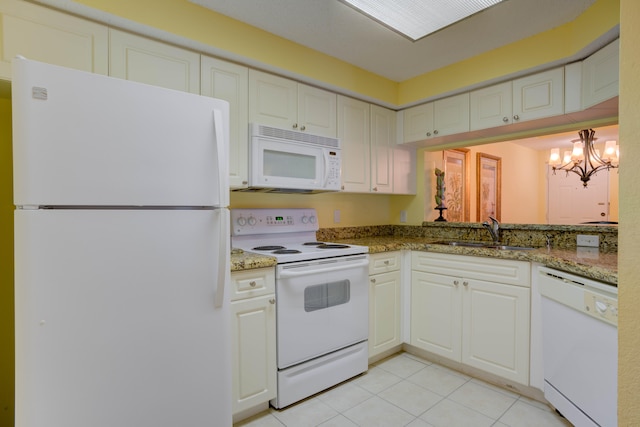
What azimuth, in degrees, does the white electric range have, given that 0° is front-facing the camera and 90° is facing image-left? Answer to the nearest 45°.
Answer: approximately 315°

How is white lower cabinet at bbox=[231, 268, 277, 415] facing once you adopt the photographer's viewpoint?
facing the viewer and to the right of the viewer

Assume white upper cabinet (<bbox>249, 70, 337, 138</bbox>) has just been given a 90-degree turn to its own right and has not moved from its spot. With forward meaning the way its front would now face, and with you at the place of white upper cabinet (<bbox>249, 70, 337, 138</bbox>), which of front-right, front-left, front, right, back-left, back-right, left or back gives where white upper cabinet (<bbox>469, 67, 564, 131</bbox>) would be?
back-left

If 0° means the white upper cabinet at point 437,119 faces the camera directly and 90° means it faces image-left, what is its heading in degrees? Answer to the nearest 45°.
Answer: approximately 45°

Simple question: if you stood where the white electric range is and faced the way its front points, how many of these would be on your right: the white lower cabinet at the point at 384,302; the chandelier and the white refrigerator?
1

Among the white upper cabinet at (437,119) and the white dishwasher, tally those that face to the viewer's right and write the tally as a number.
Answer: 0

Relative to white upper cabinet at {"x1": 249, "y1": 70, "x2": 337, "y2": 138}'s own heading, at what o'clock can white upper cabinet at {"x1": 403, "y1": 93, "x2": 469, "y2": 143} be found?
white upper cabinet at {"x1": 403, "y1": 93, "x2": 469, "y2": 143} is roughly at 10 o'clock from white upper cabinet at {"x1": 249, "y1": 70, "x2": 337, "y2": 138}.

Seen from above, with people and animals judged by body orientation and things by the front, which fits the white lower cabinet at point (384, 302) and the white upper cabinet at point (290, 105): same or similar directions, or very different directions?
same or similar directions

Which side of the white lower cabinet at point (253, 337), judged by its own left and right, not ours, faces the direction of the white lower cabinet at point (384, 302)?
left
